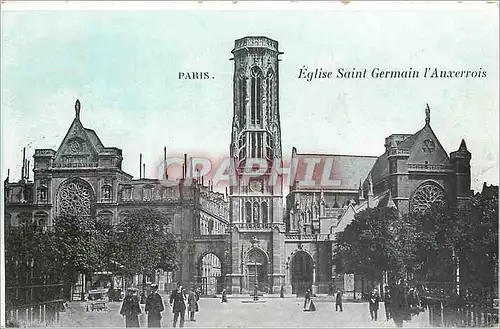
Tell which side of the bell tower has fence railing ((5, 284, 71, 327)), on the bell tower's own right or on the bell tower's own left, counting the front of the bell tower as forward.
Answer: on the bell tower's own right

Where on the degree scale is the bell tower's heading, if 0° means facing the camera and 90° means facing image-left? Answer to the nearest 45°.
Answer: approximately 0°
